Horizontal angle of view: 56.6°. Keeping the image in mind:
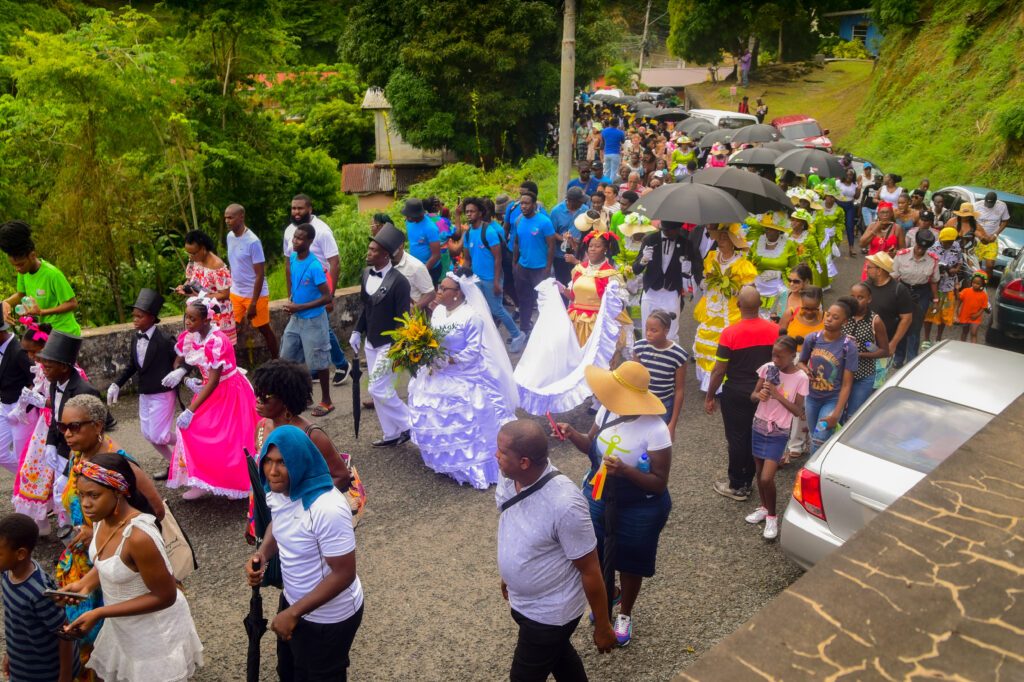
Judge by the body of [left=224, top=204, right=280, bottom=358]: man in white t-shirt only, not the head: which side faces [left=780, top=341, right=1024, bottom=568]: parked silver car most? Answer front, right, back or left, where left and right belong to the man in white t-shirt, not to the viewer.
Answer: left

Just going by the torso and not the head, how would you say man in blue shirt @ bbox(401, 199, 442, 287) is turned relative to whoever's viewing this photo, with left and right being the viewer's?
facing the viewer and to the left of the viewer

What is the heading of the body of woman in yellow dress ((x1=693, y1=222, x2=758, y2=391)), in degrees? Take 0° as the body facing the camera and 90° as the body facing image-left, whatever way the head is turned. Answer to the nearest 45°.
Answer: approximately 45°

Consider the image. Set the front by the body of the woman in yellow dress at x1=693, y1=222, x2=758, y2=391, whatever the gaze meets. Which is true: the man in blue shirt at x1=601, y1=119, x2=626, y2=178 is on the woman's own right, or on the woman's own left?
on the woman's own right

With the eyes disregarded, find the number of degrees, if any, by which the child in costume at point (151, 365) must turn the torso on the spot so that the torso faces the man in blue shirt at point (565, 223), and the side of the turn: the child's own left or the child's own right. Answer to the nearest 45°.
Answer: approximately 180°

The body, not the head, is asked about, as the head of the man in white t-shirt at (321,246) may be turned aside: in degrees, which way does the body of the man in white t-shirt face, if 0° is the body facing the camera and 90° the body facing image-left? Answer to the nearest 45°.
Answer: approximately 45°

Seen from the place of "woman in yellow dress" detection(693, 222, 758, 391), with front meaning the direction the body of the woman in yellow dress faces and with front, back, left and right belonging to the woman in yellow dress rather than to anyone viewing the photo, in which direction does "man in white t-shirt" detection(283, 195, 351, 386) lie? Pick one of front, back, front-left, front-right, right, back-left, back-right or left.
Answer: front-right
